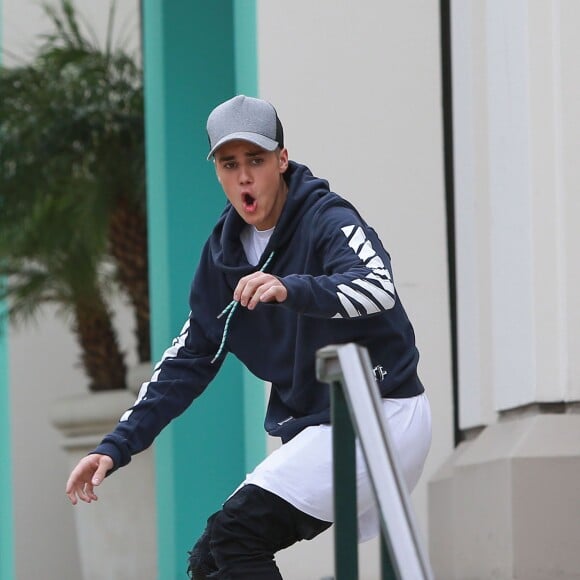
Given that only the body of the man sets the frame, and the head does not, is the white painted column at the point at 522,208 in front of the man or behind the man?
behind

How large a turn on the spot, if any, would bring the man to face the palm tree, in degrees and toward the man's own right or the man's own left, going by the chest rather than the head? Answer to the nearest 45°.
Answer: approximately 135° to the man's own right

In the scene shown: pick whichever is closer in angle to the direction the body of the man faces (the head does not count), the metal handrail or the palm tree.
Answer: the metal handrail

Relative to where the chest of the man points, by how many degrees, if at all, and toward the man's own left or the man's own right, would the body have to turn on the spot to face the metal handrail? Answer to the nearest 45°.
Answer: approximately 45° to the man's own left

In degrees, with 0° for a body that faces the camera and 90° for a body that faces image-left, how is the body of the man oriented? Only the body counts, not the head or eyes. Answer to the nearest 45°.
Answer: approximately 45°

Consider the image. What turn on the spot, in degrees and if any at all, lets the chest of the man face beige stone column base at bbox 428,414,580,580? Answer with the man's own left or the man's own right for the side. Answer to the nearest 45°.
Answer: approximately 180°
